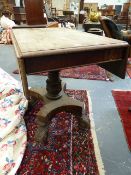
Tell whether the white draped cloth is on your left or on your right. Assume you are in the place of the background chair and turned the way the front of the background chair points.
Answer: on your right

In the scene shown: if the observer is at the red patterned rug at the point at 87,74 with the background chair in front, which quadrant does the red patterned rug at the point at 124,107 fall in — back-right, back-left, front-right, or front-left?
back-right

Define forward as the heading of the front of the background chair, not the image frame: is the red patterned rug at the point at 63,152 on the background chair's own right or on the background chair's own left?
on the background chair's own right
